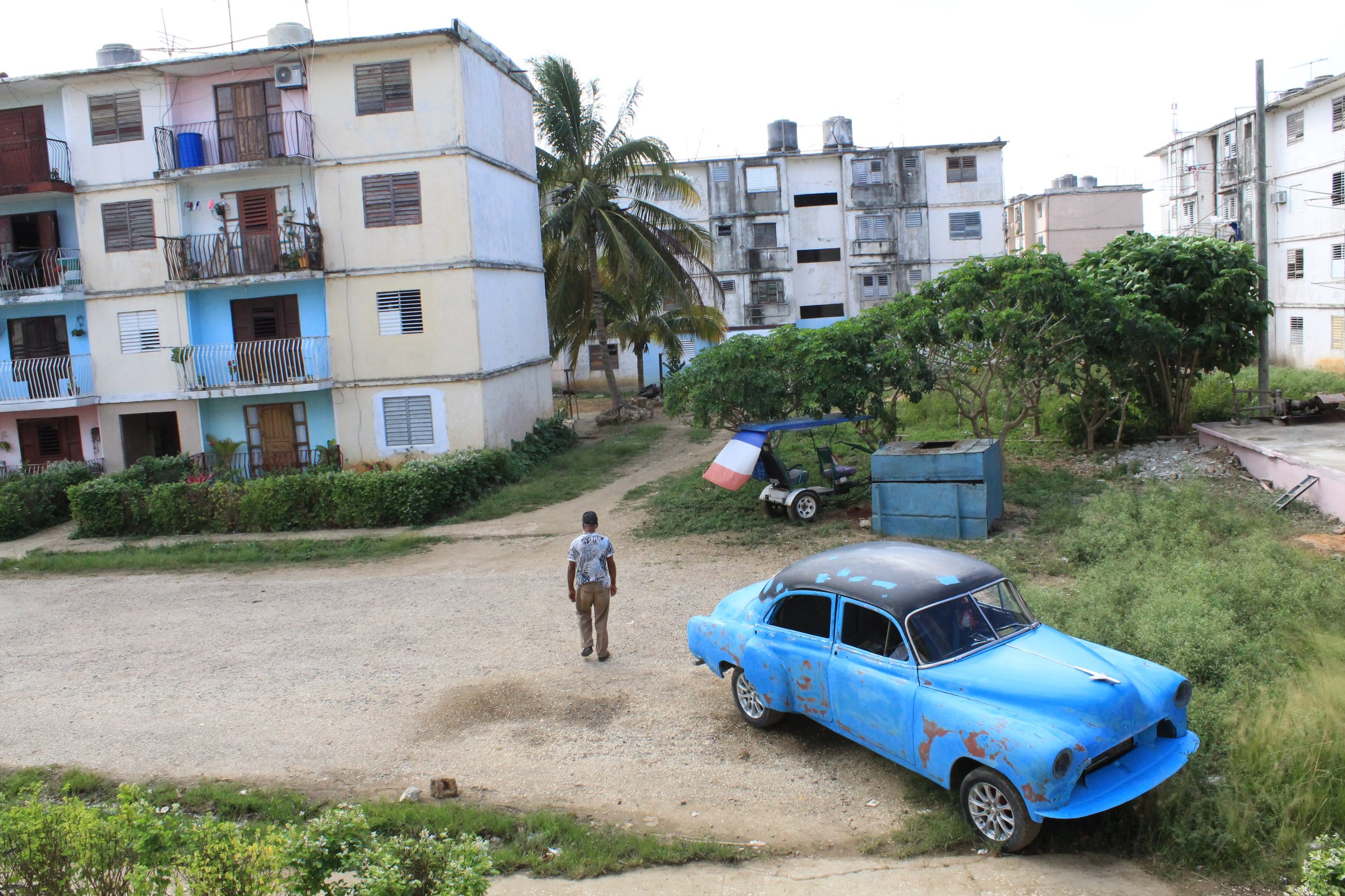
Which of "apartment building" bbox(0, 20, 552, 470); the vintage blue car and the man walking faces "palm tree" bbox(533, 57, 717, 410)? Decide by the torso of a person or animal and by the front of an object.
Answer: the man walking

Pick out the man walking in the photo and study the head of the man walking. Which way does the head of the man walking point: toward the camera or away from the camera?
away from the camera

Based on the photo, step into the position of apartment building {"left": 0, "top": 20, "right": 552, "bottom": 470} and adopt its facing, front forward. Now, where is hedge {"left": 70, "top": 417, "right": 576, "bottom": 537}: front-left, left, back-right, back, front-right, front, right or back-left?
front

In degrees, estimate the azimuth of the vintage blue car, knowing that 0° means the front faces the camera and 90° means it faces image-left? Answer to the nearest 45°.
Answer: approximately 315°

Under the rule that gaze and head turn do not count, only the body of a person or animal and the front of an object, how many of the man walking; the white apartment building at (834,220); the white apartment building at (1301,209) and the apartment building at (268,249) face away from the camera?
1

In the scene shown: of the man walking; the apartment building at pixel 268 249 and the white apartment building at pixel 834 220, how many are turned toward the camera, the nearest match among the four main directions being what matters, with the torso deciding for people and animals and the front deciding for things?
2

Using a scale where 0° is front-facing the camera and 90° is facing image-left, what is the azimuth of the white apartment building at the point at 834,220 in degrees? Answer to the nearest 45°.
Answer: approximately 0°

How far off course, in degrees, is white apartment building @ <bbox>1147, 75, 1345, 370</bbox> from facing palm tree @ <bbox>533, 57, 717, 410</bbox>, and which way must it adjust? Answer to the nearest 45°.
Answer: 0° — it already faces it

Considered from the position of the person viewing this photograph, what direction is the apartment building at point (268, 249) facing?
facing the viewer

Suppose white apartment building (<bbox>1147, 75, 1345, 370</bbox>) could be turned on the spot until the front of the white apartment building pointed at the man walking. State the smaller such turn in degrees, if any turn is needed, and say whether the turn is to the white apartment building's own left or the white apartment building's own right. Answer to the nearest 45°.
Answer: approximately 45° to the white apartment building's own left

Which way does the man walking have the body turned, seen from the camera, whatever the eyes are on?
away from the camera

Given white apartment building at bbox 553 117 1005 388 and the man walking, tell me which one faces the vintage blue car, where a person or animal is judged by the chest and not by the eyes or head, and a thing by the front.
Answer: the white apartment building

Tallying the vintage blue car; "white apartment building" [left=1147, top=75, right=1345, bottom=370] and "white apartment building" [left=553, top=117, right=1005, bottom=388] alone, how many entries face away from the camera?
0
